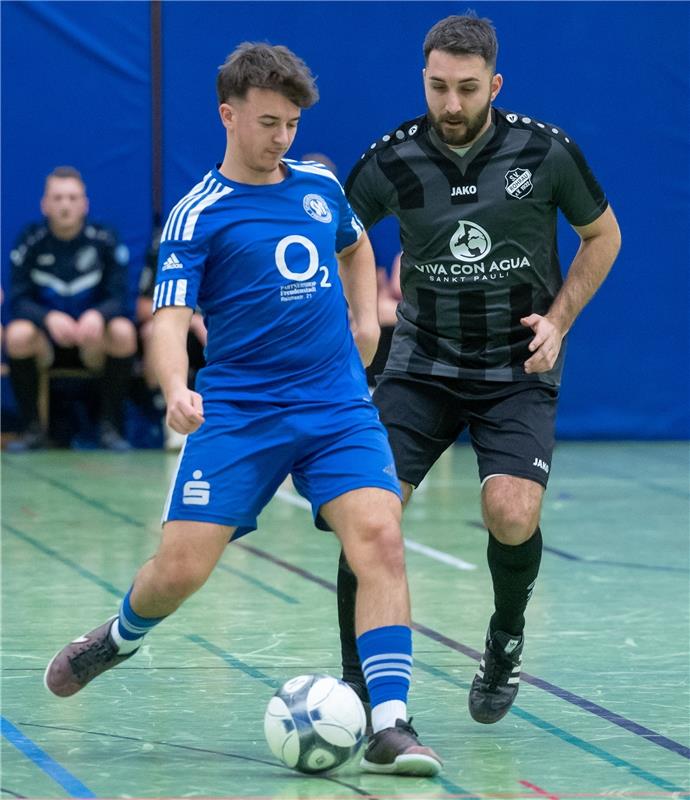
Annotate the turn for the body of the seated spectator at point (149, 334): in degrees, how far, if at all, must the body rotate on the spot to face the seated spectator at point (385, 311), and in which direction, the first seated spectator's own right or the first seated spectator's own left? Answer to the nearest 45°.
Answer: approximately 90° to the first seated spectator's own left

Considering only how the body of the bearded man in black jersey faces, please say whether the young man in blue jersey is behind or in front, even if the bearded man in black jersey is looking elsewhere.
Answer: in front

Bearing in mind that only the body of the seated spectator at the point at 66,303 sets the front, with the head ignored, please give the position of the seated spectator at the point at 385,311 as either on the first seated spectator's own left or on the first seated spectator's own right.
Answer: on the first seated spectator's own left

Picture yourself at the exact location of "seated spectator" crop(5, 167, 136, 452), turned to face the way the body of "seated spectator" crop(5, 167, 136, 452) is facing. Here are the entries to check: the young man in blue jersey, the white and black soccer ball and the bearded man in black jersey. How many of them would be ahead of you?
3

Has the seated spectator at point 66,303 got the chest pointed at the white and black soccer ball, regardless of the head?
yes

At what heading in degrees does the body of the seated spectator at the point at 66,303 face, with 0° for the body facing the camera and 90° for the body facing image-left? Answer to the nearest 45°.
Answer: approximately 0°

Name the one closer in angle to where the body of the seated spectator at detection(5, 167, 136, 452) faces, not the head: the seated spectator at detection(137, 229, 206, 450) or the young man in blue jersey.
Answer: the young man in blue jersey

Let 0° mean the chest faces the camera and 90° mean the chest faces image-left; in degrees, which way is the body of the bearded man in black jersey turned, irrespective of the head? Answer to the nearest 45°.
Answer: approximately 0°

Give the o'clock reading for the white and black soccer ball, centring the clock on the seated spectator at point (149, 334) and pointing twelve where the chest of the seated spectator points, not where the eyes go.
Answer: The white and black soccer ball is roughly at 12 o'clock from the seated spectator.

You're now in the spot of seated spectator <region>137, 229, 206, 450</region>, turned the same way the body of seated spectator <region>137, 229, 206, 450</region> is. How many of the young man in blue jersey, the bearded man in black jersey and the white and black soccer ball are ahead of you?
3

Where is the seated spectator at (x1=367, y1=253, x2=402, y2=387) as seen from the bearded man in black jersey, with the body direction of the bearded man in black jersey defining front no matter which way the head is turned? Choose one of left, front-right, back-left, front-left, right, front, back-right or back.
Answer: back
